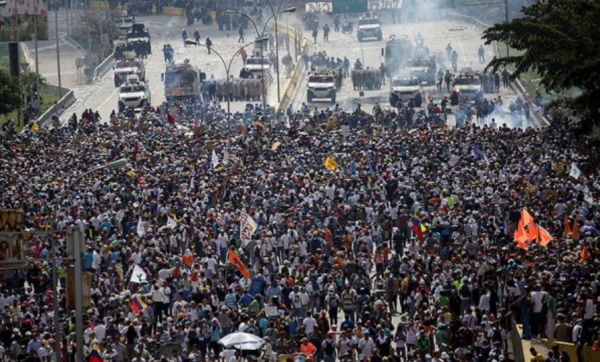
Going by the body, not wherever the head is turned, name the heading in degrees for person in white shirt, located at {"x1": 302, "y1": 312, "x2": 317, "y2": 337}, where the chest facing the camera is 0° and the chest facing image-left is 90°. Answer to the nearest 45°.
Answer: approximately 180°

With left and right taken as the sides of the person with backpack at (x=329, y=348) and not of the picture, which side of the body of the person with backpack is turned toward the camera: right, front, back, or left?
back

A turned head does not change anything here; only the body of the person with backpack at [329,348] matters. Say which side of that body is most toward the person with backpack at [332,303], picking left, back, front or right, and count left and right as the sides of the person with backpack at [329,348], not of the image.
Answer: front

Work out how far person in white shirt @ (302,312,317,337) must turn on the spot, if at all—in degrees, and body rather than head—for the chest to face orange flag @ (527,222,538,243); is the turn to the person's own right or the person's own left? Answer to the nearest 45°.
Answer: approximately 45° to the person's own right

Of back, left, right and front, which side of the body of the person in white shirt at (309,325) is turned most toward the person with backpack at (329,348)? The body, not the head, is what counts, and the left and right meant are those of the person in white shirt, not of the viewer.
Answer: back

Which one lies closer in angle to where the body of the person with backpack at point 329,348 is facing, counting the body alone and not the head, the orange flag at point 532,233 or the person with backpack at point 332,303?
the person with backpack

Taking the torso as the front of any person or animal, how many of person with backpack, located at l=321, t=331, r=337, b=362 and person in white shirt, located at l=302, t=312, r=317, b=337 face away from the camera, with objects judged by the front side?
2

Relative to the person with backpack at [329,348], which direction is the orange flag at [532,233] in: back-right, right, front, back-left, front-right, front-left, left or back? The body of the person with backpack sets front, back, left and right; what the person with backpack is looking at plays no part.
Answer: front-right

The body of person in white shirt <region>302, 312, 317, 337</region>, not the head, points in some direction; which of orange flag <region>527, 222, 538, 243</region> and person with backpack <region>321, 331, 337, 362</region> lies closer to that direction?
the orange flag

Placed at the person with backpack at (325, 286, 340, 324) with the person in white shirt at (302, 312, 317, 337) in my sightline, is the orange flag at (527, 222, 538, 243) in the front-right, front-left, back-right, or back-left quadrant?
back-left
